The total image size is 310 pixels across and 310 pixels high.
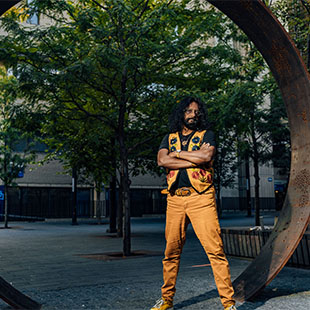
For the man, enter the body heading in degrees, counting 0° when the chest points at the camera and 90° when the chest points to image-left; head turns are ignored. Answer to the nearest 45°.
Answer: approximately 0°

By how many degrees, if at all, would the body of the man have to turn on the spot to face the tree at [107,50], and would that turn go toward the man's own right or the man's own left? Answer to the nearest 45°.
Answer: approximately 180°
